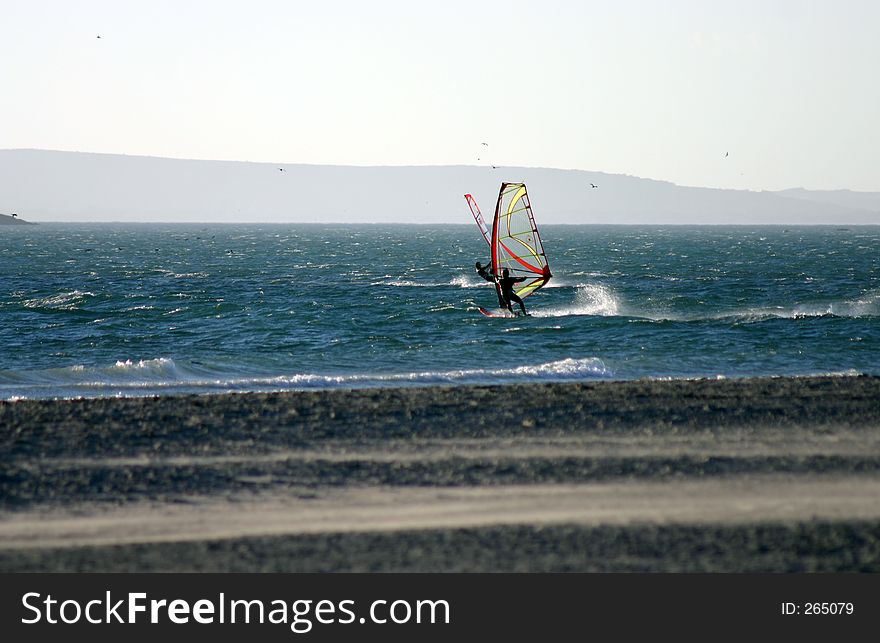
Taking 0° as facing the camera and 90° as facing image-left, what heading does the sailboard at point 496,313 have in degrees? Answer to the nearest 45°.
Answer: approximately 90°

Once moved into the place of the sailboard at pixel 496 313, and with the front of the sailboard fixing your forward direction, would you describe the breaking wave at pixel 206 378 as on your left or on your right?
on your left
